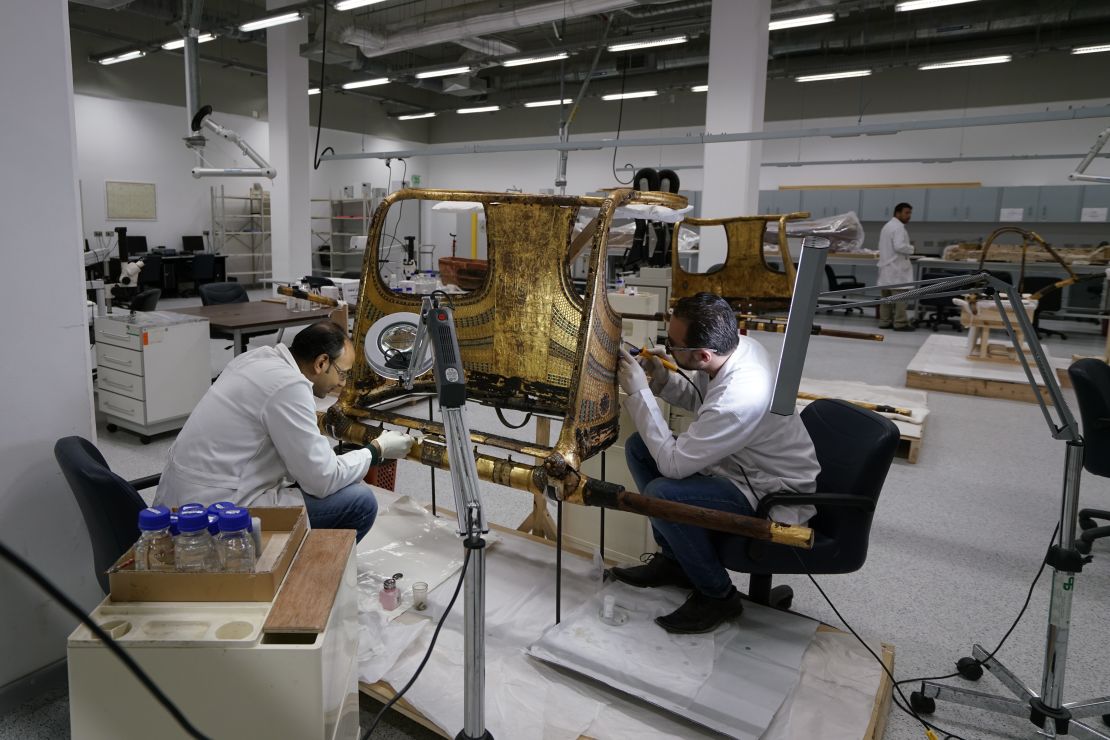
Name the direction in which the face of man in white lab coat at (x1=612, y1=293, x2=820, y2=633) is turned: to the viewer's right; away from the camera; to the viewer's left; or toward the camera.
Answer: to the viewer's left

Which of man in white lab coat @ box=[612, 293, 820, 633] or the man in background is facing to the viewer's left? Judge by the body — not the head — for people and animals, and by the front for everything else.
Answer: the man in white lab coat

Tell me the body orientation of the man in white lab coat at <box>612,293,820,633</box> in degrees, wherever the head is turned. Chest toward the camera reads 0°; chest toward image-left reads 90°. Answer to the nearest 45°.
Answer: approximately 90°

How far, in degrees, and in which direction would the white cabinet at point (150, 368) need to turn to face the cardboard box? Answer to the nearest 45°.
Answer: approximately 45° to its left

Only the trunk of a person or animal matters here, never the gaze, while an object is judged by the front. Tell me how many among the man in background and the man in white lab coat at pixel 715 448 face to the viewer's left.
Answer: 1

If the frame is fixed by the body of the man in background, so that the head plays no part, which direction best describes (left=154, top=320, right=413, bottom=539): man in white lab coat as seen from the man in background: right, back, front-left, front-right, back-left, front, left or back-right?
right

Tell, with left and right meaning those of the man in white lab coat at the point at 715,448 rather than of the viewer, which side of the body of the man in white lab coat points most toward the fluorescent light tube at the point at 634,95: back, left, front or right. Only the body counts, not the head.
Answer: right

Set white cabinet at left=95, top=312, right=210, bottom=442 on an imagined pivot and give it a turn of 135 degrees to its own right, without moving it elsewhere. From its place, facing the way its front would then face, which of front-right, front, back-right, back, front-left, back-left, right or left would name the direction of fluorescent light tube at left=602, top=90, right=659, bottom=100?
front-right

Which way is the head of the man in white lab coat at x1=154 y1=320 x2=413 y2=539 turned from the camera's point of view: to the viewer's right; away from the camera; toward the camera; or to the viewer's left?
to the viewer's right
